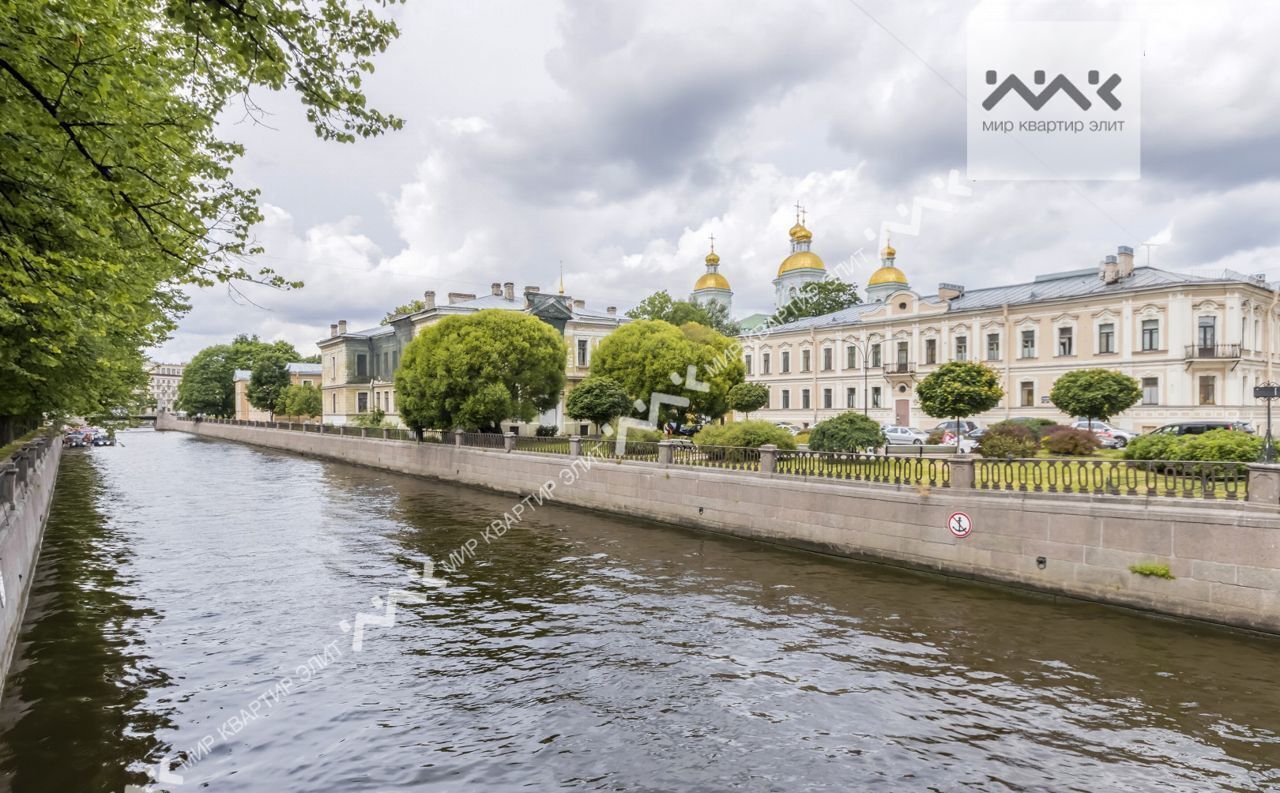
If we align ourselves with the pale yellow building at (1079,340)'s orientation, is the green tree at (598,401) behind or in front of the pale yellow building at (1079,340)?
in front

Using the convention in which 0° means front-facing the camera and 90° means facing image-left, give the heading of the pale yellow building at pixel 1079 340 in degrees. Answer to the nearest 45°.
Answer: approximately 45°

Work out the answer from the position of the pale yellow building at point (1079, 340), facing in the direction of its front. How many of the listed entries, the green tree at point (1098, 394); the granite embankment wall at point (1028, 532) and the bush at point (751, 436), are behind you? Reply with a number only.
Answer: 0

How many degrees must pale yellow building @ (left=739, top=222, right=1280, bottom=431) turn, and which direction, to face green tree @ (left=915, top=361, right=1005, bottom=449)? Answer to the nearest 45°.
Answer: approximately 45° to its left

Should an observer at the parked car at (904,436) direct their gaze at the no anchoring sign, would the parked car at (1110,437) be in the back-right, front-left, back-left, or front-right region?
front-left

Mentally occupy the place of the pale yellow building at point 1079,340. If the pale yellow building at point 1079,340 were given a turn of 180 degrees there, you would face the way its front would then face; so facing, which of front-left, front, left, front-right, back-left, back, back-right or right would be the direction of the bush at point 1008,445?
back-right

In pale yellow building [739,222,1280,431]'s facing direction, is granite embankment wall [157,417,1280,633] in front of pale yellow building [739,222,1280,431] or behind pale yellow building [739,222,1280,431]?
in front

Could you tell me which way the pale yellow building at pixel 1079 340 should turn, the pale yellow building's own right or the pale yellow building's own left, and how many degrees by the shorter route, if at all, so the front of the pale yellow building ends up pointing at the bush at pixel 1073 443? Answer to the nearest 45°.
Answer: approximately 45° to the pale yellow building's own left

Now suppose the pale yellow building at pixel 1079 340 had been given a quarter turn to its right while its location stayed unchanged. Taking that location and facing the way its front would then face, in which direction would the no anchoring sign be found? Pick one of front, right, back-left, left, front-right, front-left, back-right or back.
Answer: back-left

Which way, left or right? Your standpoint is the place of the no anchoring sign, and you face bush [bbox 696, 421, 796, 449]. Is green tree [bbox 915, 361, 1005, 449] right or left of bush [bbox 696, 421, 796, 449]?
right
